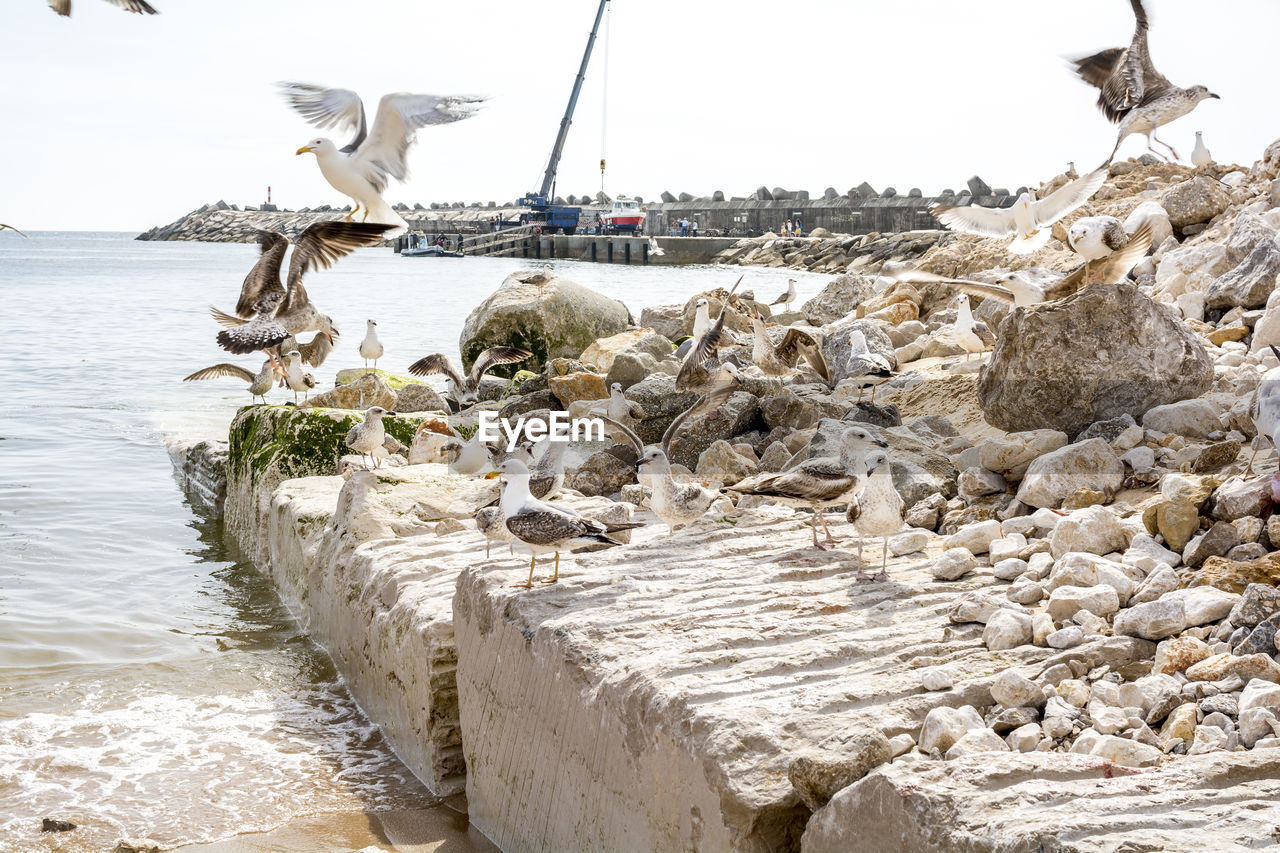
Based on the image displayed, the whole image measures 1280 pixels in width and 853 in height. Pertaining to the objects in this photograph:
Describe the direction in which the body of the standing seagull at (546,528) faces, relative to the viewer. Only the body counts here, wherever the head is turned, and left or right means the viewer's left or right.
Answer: facing to the left of the viewer

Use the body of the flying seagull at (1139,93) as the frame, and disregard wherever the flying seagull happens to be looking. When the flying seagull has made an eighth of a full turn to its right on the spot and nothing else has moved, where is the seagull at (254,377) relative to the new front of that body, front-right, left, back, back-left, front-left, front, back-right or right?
back-right

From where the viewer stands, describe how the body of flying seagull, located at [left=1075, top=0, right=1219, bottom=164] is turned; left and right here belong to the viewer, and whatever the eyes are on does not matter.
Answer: facing to the right of the viewer

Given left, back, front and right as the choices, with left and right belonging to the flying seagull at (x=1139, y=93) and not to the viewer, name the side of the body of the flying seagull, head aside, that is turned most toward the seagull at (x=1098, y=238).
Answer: right

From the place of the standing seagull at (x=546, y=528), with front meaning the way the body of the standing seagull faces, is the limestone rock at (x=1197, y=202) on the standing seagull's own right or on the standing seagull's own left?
on the standing seagull's own right

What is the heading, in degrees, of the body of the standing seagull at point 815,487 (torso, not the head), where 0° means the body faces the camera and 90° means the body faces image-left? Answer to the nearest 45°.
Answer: approximately 270°

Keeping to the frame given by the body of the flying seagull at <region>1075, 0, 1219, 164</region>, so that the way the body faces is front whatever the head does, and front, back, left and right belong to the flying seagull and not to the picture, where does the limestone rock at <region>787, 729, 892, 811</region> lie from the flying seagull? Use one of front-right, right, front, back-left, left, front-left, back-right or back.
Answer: right

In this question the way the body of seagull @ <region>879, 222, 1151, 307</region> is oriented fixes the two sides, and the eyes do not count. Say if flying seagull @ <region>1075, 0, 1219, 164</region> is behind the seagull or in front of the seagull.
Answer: behind

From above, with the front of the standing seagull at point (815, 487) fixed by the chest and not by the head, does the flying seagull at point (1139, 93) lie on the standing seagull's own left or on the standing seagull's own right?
on the standing seagull's own left

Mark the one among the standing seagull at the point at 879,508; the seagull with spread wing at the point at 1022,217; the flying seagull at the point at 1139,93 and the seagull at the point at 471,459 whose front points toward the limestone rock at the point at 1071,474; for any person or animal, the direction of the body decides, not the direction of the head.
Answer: the seagull with spread wing

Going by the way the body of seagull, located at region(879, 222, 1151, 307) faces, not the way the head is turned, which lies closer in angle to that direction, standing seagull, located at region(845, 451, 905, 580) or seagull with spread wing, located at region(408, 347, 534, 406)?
the standing seagull

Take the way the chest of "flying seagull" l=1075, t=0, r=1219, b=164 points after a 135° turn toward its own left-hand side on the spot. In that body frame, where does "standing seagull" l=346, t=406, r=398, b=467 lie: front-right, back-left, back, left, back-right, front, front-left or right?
left
